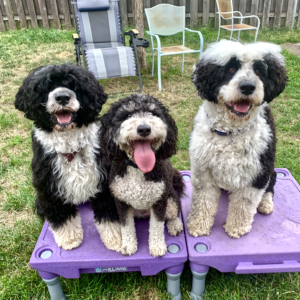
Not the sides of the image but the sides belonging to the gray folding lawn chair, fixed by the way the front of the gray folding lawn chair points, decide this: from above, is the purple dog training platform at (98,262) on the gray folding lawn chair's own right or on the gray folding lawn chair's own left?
on the gray folding lawn chair's own right

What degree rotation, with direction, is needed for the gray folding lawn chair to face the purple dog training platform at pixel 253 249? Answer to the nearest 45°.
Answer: approximately 45° to its right

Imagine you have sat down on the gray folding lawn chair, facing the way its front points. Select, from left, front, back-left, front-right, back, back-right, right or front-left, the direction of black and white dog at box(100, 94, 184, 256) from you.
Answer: front-right

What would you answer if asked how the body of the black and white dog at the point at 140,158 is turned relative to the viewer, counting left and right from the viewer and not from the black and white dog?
facing the viewer

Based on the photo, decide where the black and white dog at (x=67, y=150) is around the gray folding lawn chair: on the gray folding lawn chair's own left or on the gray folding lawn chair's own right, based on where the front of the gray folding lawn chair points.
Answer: on the gray folding lawn chair's own right

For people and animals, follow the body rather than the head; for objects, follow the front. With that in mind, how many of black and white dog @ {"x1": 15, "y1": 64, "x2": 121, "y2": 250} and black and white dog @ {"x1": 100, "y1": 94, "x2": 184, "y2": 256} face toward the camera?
2

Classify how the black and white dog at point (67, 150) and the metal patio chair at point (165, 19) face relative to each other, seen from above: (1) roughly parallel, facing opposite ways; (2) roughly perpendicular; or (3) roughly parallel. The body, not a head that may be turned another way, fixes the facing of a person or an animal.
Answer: roughly parallel

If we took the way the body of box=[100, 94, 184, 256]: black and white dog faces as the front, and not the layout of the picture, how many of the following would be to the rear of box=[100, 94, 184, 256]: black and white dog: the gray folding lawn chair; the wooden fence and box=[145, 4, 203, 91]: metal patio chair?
3

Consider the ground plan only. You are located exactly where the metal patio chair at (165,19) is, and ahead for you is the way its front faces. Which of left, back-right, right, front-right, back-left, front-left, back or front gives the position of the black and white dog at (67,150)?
front-right

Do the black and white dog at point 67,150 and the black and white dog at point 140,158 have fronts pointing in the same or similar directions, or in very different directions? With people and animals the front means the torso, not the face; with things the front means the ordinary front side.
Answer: same or similar directions

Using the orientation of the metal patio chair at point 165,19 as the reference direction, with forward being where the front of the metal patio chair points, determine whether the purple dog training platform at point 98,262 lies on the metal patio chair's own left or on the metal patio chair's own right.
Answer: on the metal patio chair's own right

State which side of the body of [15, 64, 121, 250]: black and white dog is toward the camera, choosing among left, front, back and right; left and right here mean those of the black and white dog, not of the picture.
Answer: front

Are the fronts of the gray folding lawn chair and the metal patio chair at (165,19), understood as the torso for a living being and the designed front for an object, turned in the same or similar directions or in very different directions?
same or similar directions

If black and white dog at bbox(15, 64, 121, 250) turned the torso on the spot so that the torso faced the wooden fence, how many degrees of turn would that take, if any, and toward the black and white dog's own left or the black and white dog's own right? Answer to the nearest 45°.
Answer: approximately 180°

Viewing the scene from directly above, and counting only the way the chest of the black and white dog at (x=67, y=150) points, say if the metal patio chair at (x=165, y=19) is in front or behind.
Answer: behind

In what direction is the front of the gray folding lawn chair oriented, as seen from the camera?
facing the viewer and to the right of the viewer

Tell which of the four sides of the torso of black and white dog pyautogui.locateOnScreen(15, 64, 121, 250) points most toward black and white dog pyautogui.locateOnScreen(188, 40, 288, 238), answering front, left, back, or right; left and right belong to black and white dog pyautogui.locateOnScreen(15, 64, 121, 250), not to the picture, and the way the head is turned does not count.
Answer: left
